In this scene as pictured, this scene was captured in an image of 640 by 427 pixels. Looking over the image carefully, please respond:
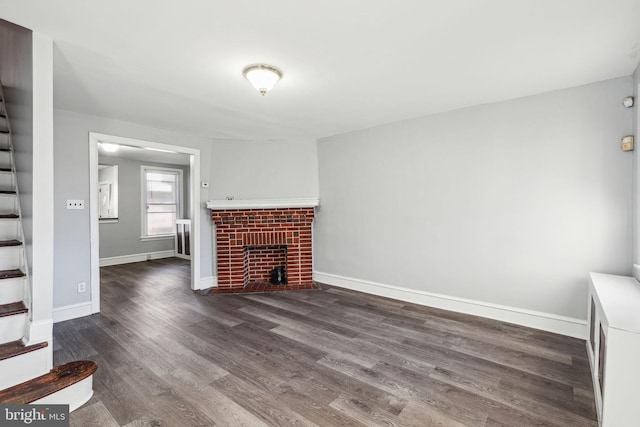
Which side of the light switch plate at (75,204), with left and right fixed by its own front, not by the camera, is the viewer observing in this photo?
front

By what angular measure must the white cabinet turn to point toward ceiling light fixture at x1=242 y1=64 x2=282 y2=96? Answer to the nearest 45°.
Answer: approximately 45° to its left

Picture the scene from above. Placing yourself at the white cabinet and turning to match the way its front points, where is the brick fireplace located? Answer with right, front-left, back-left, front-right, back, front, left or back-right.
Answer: front

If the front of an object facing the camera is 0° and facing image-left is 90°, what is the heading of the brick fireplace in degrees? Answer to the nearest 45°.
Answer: approximately 0°

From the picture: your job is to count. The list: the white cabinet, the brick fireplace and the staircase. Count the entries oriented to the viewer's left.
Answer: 1

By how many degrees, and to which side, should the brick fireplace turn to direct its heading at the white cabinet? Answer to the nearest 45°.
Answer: approximately 45° to its left

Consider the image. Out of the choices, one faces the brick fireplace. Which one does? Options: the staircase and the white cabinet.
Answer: the white cabinet

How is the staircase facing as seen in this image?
toward the camera

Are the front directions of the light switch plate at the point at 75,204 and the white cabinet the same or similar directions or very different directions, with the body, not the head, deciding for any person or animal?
very different directions

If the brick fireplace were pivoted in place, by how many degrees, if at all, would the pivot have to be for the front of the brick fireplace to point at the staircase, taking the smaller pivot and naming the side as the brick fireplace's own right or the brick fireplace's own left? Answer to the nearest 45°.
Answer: approximately 45° to the brick fireplace's own right
